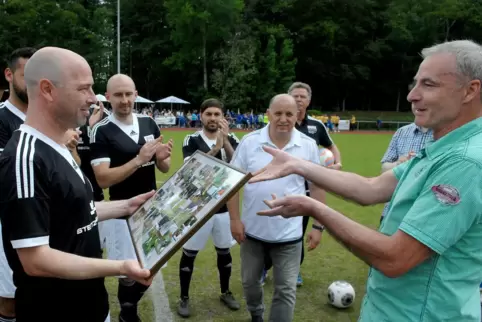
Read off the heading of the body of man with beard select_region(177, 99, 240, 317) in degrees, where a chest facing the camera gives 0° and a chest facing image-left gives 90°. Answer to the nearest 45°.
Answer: approximately 0°

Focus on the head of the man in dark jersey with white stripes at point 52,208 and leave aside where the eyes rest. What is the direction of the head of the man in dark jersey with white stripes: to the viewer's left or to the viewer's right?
to the viewer's right

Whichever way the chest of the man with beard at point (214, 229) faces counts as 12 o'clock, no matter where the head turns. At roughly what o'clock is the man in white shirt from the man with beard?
The man in white shirt is roughly at 11 o'clock from the man with beard.

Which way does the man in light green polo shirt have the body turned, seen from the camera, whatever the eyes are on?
to the viewer's left

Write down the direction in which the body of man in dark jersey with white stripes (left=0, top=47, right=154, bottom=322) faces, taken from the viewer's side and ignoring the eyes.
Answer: to the viewer's right

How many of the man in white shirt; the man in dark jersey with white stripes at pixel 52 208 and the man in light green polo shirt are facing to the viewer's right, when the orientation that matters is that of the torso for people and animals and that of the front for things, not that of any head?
1

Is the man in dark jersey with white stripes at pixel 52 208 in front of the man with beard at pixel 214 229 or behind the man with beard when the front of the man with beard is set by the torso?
in front

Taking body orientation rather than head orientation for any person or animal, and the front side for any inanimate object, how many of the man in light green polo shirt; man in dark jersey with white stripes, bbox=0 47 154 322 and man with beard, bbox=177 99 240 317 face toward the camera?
1

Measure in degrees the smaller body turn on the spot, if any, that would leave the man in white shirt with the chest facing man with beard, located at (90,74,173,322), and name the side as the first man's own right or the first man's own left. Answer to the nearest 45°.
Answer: approximately 90° to the first man's own right

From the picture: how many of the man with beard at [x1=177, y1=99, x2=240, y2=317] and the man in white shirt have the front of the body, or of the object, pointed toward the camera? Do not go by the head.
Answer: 2
